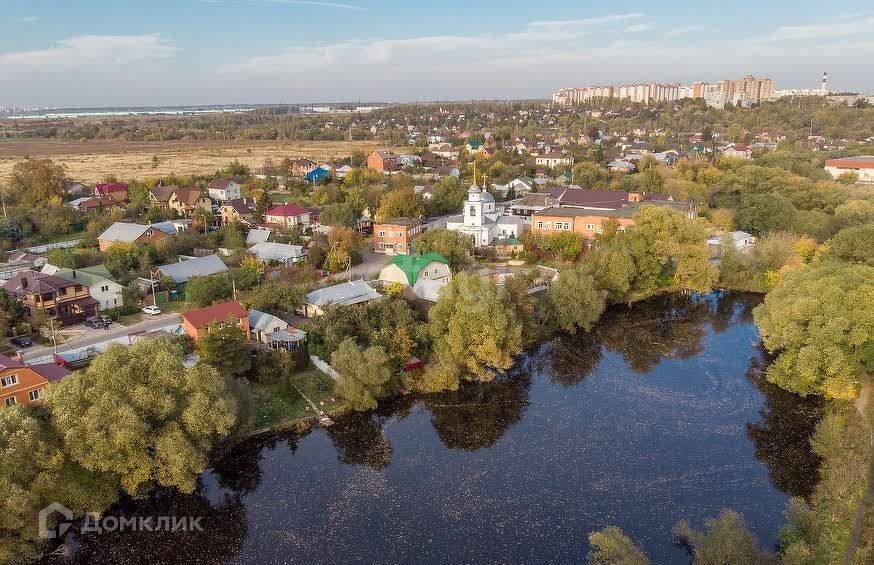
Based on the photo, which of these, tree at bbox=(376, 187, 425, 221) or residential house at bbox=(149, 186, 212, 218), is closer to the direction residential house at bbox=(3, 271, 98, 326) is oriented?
the tree

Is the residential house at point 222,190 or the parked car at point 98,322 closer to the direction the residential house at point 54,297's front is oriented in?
the parked car

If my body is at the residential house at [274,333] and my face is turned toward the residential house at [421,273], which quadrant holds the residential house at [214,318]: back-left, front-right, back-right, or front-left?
back-left

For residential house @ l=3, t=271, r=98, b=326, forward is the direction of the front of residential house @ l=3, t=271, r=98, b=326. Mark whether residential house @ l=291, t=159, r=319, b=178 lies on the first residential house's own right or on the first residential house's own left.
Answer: on the first residential house's own left

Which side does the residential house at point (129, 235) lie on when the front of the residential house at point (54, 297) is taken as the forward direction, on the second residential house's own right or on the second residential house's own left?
on the second residential house's own left

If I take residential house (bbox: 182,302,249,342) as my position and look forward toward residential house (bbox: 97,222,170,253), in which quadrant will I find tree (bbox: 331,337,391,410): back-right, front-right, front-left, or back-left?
back-right

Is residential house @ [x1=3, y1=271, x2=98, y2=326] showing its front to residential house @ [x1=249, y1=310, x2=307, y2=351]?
yes

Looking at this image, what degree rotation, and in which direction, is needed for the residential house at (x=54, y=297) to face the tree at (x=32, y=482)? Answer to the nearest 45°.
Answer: approximately 45° to its right

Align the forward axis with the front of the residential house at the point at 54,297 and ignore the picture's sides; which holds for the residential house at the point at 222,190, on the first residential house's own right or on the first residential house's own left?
on the first residential house's own left

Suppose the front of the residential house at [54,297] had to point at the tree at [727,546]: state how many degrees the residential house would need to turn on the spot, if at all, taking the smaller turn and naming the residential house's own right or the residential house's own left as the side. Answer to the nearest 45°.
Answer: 0° — it already faces it

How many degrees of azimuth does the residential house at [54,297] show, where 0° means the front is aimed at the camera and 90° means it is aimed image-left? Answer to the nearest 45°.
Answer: approximately 315°

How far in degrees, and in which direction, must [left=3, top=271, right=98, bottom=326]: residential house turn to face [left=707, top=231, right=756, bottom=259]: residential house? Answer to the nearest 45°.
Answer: approximately 45° to its left
